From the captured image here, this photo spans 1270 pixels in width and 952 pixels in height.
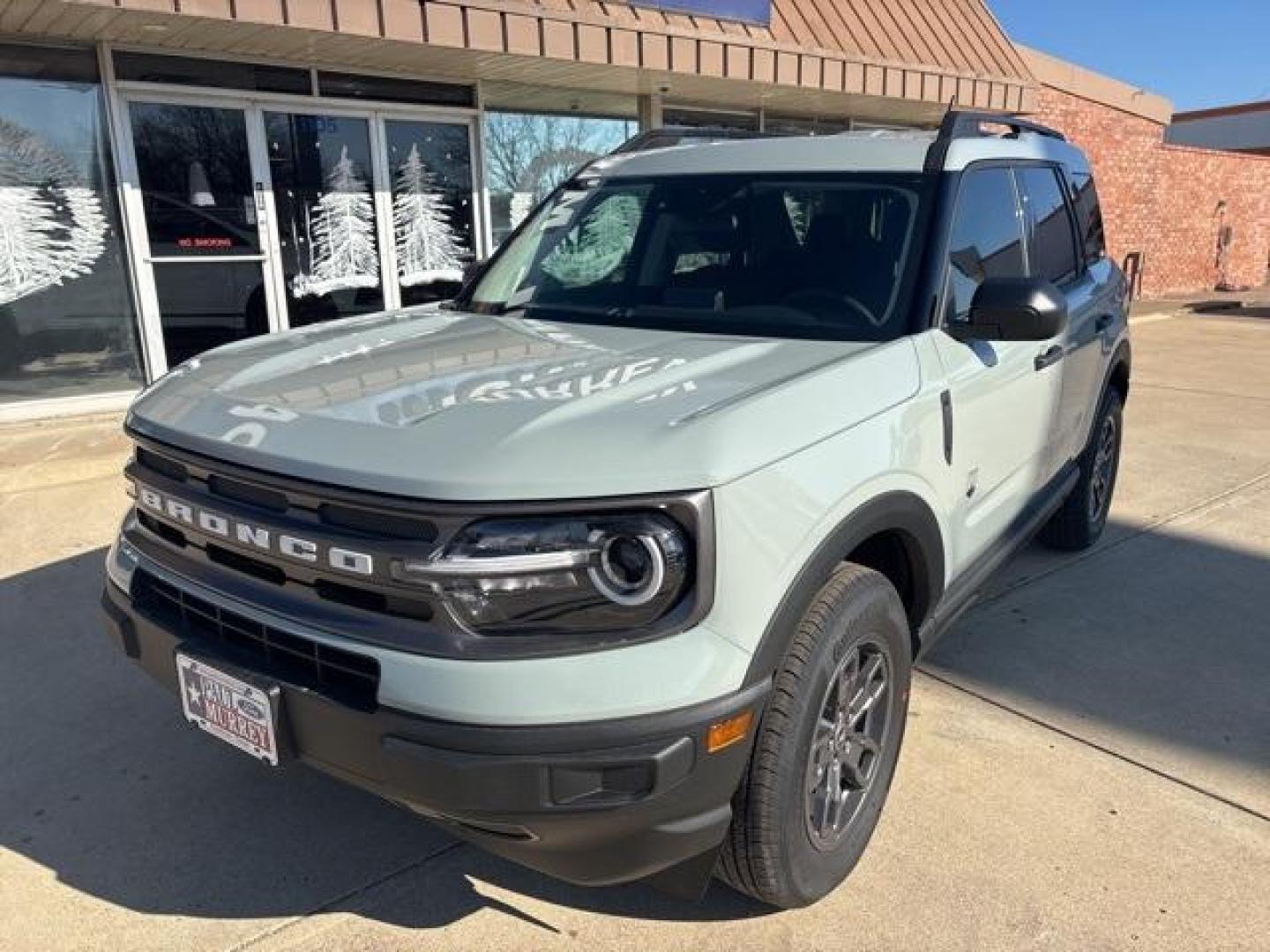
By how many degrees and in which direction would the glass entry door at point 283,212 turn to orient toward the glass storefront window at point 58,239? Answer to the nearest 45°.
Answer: approximately 135° to its right

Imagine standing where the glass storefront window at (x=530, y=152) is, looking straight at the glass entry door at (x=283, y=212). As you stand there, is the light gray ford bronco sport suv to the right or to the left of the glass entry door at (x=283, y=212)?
left

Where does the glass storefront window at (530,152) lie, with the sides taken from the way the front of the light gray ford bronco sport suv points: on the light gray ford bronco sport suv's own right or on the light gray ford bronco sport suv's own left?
on the light gray ford bronco sport suv's own right

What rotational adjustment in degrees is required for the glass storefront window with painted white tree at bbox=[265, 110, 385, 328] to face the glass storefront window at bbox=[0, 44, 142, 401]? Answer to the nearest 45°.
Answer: approximately 135° to its right

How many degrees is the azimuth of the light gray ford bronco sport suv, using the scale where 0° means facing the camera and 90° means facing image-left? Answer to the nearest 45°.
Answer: approximately 45°

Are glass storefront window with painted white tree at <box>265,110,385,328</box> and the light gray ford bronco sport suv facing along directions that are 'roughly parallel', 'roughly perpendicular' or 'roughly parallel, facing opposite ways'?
roughly perpendicular

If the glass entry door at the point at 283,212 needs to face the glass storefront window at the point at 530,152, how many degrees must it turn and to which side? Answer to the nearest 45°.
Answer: approximately 90° to its left

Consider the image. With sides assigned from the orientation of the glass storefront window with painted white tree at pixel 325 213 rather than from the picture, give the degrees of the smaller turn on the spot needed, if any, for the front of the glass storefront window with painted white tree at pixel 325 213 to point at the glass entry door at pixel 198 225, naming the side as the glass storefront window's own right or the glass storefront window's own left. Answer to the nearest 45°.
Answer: approximately 90° to the glass storefront window's own right

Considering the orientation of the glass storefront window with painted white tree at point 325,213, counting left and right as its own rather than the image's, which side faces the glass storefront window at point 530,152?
left

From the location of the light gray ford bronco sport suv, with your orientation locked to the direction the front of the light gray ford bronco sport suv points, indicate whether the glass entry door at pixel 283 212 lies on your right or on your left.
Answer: on your right

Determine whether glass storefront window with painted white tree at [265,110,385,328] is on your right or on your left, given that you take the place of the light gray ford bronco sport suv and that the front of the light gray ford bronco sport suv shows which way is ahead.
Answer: on your right

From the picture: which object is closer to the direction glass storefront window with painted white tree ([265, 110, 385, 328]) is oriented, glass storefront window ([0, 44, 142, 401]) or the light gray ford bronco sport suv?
the light gray ford bronco sport suv

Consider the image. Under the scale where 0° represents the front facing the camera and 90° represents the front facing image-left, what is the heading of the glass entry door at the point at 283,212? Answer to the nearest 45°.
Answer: approximately 315°
